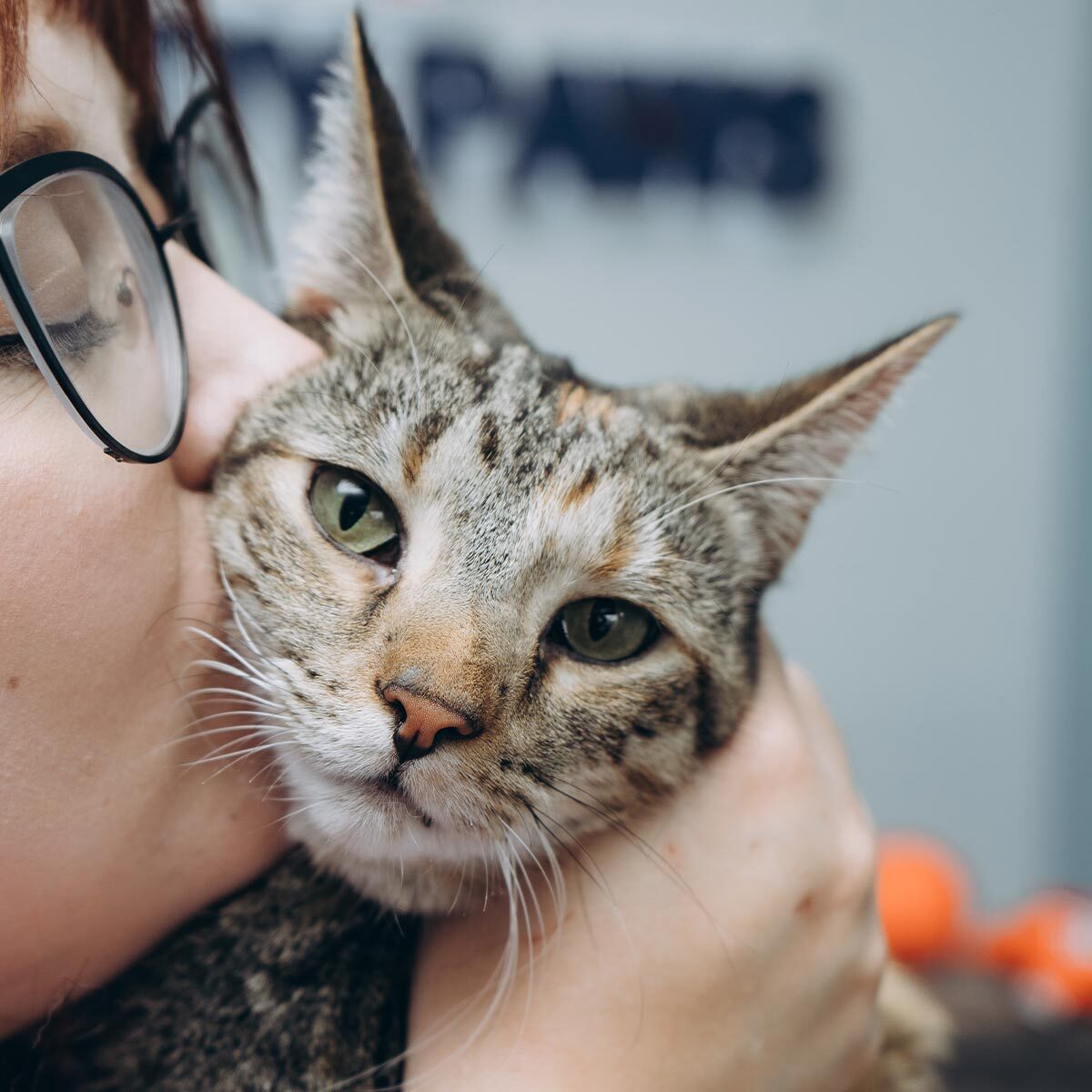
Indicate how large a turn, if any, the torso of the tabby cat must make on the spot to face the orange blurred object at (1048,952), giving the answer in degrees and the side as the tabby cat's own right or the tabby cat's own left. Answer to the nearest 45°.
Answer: approximately 135° to the tabby cat's own left

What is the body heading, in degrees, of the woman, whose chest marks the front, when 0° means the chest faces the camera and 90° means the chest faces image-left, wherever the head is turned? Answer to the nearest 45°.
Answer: approximately 270°
